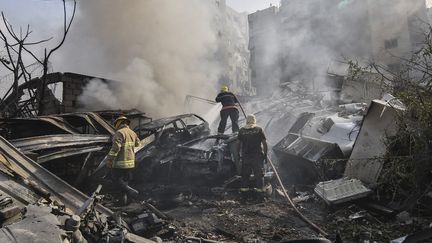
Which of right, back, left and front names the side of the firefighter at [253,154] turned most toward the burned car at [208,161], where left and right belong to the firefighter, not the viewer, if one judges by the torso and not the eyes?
left

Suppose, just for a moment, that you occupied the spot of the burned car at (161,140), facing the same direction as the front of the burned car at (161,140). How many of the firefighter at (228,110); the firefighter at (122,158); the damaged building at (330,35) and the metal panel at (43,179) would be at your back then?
2

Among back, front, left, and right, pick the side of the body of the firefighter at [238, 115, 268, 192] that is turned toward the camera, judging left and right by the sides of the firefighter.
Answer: back

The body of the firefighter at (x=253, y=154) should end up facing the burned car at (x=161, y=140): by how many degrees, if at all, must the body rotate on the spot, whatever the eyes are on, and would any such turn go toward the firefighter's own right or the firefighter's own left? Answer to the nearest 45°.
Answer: approximately 45° to the firefighter's own left

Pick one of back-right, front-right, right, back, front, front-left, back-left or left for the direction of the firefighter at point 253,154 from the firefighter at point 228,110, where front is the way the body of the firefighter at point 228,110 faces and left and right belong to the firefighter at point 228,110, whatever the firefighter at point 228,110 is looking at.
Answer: back

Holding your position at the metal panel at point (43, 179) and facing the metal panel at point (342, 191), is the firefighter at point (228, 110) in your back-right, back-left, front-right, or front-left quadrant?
front-left

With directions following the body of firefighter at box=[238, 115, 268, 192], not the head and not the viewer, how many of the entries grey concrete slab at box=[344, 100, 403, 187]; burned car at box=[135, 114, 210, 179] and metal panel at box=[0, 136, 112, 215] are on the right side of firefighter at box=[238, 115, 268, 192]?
1

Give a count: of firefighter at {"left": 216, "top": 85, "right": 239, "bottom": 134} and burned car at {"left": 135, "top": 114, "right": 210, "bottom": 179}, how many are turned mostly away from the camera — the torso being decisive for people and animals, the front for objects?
1

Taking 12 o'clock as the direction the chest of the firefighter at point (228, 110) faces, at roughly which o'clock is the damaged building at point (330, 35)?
The damaged building is roughly at 1 o'clock from the firefighter.

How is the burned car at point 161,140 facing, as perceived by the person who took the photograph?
facing the viewer and to the left of the viewer

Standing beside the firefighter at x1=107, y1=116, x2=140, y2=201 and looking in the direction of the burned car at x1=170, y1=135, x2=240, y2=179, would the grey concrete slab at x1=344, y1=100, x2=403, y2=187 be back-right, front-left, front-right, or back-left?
front-right

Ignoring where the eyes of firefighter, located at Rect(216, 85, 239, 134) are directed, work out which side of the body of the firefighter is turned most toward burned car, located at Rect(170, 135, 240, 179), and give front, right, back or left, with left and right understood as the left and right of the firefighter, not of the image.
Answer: back

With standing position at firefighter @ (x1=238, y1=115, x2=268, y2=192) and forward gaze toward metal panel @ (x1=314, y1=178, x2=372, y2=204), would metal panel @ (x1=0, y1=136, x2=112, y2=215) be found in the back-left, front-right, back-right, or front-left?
back-right

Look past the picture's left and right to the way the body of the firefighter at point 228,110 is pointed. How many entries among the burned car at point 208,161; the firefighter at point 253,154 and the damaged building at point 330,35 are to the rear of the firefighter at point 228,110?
2

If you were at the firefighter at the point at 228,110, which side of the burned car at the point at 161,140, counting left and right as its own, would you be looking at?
back
